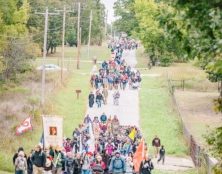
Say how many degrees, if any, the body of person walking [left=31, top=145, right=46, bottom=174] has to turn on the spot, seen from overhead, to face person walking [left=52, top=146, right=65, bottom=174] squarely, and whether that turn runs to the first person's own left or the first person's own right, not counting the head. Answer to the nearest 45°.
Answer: approximately 135° to the first person's own left

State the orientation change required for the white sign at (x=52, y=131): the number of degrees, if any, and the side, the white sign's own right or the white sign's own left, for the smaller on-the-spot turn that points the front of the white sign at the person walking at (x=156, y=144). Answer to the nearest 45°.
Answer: approximately 135° to the white sign's own left

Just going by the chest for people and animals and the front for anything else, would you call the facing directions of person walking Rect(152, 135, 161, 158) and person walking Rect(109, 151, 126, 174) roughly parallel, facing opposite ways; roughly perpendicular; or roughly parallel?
roughly parallel

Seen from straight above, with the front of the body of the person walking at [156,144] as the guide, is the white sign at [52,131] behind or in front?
in front

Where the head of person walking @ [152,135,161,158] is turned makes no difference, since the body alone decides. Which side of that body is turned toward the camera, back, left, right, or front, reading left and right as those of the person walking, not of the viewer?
front

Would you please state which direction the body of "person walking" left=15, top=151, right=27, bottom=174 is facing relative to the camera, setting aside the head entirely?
toward the camera

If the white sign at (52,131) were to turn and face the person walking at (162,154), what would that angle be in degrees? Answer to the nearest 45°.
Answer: approximately 135° to its left

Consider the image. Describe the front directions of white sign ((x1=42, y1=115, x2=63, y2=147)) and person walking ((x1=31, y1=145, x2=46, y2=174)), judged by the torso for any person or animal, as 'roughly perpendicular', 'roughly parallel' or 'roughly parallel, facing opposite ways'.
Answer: roughly parallel

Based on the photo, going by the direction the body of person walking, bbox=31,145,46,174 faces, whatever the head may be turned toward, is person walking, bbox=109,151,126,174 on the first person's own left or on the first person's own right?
on the first person's own left

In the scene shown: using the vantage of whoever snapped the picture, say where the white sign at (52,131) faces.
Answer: facing the viewer
